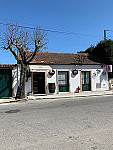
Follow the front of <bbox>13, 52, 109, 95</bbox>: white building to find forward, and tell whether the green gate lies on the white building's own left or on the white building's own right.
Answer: on the white building's own right

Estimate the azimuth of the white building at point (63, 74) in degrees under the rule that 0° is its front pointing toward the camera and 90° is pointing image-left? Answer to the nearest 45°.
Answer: approximately 0°
